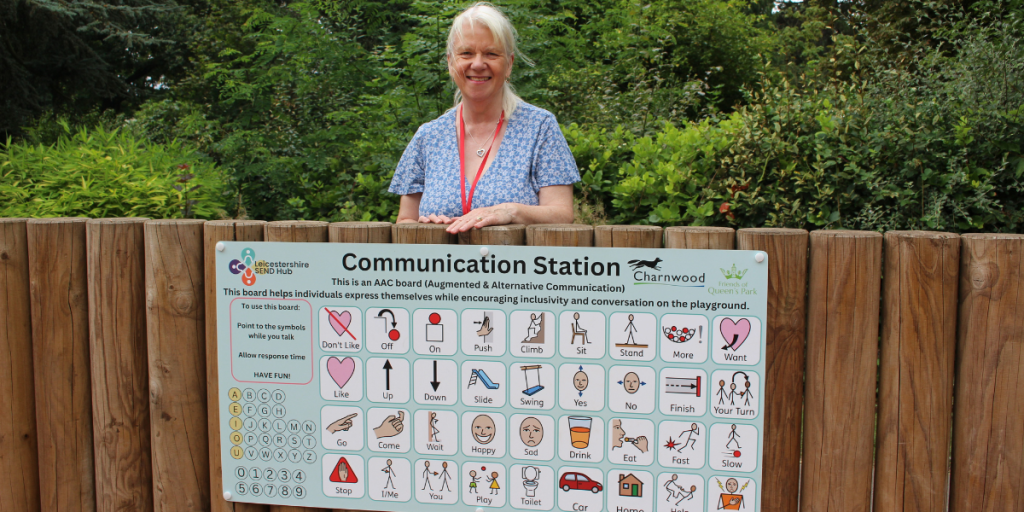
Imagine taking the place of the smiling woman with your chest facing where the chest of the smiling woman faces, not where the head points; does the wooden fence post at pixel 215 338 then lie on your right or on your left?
on your right

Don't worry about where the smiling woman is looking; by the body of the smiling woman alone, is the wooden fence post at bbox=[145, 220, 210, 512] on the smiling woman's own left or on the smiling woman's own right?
on the smiling woman's own right

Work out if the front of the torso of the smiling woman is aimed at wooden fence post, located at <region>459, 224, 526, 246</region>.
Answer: yes

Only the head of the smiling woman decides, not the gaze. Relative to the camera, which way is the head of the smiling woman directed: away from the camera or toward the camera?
toward the camera

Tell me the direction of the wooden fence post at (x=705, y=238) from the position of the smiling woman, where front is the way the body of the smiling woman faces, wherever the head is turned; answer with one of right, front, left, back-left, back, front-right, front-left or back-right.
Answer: front-left

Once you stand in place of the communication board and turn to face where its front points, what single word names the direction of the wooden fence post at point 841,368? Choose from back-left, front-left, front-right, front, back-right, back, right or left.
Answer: left

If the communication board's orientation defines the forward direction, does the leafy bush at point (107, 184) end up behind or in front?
behind

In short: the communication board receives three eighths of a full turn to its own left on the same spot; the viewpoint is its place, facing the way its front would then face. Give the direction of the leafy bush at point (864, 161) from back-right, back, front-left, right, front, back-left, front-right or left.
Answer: front

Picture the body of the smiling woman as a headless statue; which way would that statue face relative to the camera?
toward the camera

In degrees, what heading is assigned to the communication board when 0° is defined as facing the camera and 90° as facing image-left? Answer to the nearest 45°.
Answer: approximately 0°

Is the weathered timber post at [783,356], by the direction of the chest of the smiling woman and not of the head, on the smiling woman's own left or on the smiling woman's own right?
on the smiling woman's own left

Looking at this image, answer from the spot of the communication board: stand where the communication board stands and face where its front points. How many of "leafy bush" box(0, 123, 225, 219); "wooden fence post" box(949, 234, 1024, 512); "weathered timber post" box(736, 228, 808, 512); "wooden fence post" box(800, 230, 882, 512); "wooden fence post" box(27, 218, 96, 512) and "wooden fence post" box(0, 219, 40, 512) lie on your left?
3

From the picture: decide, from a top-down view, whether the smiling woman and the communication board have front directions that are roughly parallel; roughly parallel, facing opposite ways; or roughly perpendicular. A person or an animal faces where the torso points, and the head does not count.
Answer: roughly parallel

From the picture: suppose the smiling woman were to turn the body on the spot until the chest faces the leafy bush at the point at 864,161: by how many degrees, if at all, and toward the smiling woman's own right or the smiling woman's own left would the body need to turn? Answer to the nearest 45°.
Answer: approximately 135° to the smiling woman's own left

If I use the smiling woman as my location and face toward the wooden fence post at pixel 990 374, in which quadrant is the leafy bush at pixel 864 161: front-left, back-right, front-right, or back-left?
front-left

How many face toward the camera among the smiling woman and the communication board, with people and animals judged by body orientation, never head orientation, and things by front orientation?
2

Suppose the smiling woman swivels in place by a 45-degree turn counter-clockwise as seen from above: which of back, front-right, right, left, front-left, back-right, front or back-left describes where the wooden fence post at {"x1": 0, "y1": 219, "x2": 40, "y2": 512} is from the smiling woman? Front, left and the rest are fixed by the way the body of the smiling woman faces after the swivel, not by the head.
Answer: back-right

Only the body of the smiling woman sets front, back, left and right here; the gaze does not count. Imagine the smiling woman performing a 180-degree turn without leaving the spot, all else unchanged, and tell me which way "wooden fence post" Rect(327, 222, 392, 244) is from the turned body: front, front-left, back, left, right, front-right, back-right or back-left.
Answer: back-left
